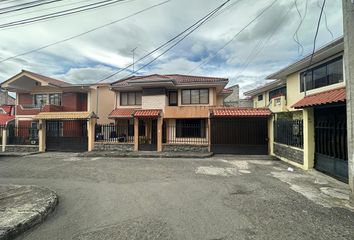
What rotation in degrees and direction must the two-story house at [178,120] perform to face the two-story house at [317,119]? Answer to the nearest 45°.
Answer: approximately 45° to its left

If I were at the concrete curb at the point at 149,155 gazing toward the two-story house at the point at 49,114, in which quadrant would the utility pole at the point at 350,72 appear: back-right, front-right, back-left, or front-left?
back-left

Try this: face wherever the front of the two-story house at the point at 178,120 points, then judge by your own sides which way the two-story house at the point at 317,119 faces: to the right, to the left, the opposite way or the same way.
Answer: to the right

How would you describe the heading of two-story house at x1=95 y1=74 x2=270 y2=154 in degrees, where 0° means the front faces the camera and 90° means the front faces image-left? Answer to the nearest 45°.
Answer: approximately 0°

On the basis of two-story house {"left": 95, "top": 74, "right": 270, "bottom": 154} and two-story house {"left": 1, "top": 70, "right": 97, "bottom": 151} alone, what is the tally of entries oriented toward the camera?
2

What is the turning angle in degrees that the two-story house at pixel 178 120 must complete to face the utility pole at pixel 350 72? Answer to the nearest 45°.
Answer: approximately 45° to its left

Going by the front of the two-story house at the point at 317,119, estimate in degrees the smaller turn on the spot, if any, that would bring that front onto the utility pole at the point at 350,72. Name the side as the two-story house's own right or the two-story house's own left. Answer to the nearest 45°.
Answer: approximately 45° to the two-story house's own left

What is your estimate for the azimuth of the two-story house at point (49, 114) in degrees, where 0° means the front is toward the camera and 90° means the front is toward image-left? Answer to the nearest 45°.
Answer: approximately 0°

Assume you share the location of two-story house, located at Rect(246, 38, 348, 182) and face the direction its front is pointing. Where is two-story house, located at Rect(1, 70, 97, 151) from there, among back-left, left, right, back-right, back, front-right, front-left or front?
front-right

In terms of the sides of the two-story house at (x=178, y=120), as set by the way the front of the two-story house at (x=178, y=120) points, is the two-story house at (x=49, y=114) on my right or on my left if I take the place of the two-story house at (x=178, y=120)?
on my right

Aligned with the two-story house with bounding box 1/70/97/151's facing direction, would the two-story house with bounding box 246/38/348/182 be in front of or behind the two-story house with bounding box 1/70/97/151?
in front
